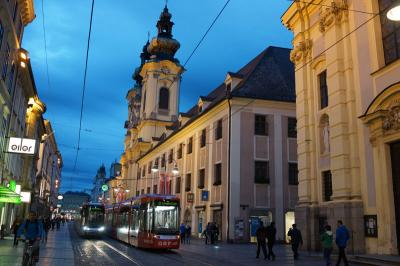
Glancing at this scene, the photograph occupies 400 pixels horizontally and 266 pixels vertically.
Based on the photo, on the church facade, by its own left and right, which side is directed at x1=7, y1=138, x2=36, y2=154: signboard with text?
front

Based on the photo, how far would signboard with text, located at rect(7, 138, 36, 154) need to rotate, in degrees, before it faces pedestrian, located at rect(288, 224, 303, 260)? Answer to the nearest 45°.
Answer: approximately 45° to its left

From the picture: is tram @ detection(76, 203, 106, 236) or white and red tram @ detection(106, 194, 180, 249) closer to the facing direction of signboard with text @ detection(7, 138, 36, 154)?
the white and red tram

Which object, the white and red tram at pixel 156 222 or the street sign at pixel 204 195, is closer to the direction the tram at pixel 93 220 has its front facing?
the white and red tram

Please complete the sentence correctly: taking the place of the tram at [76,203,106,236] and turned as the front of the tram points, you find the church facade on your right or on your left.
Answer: on your left

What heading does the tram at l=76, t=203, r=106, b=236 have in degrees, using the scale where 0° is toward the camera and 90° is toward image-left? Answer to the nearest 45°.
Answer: approximately 0°

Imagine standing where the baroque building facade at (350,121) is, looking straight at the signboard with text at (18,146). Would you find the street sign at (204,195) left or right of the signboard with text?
right
